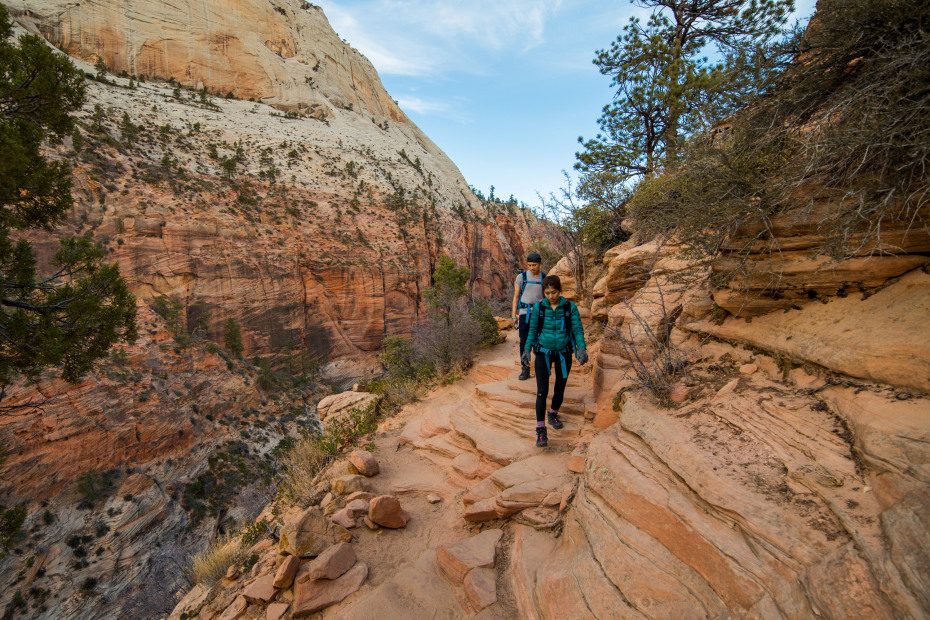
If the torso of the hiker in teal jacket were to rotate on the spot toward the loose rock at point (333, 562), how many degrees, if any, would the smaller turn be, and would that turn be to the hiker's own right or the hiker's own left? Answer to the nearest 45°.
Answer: approximately 45° to the hiker's own right

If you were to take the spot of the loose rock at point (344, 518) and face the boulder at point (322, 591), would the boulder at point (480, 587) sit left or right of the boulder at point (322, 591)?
left

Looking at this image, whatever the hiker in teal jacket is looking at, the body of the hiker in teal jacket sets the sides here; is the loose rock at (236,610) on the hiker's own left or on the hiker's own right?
on the hiker's own right

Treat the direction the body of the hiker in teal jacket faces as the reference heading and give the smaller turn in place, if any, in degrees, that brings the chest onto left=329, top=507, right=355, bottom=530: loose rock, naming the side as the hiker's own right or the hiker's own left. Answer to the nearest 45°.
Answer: approximately 45° to the hiker's own right

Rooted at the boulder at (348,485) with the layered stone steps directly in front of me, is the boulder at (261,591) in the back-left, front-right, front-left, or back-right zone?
back-right

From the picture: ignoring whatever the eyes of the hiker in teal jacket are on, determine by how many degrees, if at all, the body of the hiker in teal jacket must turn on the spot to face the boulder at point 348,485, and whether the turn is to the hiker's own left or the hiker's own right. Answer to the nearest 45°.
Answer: approximately 90° to the hiker's own right

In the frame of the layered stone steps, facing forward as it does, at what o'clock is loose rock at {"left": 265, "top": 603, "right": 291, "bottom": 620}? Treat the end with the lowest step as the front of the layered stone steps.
The loose rock is roughly at 1 o'clock from the layered stone steps.

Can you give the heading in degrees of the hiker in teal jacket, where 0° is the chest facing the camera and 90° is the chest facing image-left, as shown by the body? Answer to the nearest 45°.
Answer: approximately 0°

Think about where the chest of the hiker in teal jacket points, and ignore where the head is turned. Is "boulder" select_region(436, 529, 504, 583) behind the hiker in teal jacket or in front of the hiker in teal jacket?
in front

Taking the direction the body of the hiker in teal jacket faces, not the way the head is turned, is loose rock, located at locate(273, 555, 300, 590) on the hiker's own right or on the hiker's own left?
on the hiker's own right

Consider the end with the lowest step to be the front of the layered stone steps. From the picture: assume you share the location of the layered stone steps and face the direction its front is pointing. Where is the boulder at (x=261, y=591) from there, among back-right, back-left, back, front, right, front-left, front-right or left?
front-right

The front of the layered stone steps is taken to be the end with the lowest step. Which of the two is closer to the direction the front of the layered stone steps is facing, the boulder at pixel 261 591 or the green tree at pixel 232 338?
the boulder

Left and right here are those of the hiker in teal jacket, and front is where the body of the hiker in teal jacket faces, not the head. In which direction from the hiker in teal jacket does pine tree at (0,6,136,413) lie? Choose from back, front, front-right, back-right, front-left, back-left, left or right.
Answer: right

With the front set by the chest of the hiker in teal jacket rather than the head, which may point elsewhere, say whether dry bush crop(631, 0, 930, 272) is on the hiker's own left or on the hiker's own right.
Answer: on the hiker's own left

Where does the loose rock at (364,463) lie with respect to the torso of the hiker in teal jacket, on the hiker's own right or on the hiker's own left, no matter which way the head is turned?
on the hiker's own right

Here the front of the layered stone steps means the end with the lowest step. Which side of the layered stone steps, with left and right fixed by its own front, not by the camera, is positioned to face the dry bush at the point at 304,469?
right
